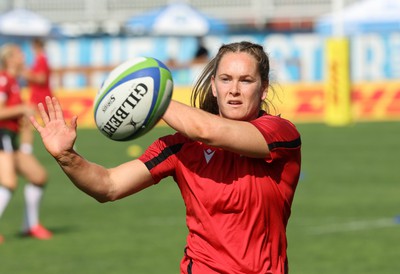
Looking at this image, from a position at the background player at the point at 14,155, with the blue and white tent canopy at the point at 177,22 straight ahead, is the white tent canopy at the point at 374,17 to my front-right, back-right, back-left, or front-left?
front-right

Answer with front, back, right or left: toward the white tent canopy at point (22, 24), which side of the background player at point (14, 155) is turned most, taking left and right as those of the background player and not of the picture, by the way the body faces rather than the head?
left

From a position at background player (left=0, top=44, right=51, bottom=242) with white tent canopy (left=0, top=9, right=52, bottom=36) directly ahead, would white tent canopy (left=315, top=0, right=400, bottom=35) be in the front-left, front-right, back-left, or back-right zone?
front-right

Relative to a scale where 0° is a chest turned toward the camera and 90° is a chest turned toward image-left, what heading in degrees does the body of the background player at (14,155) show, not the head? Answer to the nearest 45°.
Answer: approximately 270°

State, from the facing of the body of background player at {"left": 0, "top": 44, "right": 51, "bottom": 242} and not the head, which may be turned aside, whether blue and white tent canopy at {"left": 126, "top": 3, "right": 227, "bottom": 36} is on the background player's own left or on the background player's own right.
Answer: on the background player's own left
